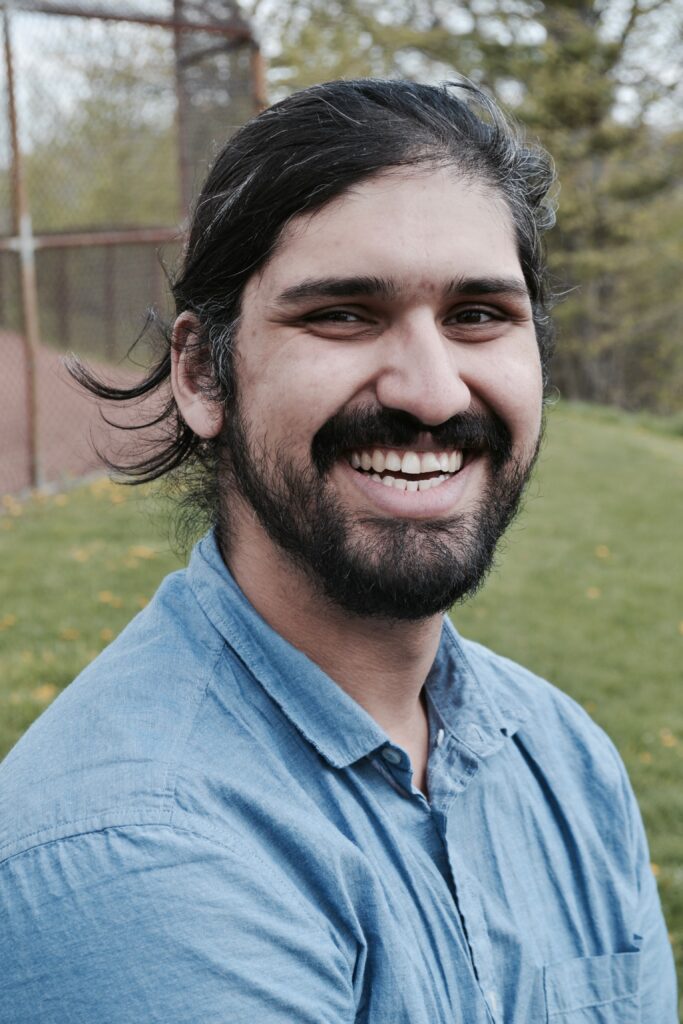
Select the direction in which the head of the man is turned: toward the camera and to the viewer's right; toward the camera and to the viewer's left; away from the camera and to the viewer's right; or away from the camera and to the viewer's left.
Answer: toward the camera and to the viewer's right

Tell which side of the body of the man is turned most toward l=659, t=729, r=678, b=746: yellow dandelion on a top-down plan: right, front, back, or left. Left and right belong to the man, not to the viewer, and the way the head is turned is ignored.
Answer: left

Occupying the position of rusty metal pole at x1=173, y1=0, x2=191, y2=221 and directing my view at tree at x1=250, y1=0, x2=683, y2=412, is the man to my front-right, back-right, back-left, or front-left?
back-right

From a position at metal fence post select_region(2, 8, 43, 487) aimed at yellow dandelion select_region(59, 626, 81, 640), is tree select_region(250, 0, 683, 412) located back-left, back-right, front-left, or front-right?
back-left

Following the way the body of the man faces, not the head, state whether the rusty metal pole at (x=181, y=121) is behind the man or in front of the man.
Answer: behind

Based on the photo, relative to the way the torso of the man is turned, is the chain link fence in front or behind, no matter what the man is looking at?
behind

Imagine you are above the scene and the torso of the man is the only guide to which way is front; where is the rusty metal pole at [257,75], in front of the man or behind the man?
behind

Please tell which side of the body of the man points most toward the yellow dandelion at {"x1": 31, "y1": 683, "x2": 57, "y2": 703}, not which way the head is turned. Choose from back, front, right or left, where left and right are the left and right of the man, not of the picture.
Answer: back

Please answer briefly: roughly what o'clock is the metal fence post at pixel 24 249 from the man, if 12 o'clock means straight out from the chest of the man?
The metal fence post is roughly at 7 o'clock from the man.

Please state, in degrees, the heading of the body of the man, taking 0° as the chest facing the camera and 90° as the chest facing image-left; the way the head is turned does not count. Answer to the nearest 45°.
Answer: approximately 315°
